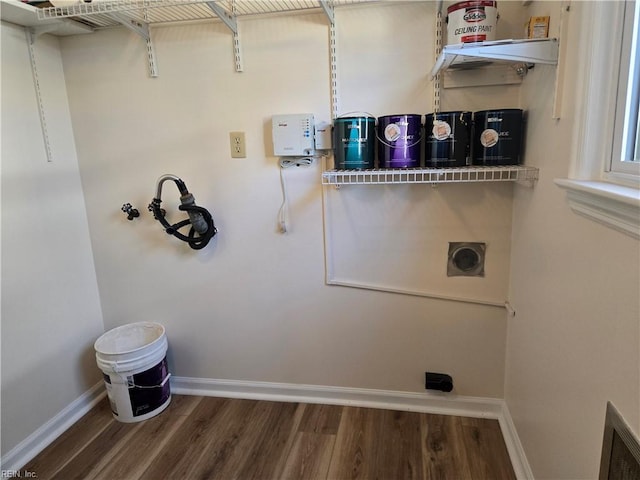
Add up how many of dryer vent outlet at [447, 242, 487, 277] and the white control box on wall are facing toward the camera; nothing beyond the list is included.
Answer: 2

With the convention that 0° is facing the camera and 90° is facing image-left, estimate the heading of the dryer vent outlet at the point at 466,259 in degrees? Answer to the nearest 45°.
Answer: approximately 0°

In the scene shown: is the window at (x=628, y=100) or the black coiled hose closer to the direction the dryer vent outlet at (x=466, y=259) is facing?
the window

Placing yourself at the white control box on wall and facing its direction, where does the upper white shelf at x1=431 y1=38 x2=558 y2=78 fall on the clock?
The upper white shelf is roughly at 10 o'clock from the white control box on wall.

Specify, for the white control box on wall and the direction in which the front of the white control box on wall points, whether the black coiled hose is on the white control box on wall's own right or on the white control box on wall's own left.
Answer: on the white control box on wall's own right

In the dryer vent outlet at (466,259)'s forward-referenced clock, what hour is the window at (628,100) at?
The window is roughly at 11 o'clock from the dryer vent outlet.

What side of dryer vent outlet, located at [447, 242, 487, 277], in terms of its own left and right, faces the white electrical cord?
right

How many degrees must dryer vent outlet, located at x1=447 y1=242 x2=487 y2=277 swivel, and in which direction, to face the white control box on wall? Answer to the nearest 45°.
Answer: approximately 90° to its right
